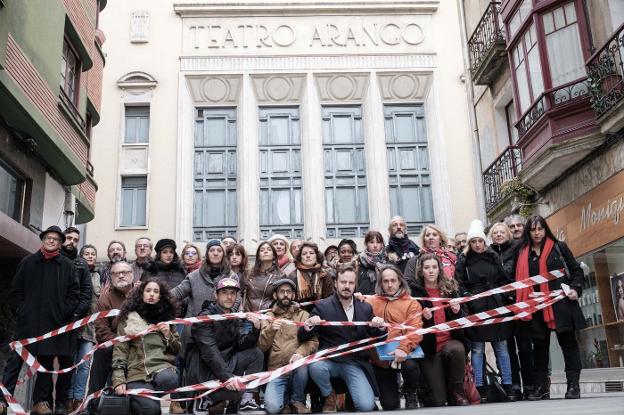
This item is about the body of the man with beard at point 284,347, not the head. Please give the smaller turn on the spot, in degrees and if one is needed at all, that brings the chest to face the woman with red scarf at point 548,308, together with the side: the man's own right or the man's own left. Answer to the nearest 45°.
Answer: approximately 90° to the man's own left

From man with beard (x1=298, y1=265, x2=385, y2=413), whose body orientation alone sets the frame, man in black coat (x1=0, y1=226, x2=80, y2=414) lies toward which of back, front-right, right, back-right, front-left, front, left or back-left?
right

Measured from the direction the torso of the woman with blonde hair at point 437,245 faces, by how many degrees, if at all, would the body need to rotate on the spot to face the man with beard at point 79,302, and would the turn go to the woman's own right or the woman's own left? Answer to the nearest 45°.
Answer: approximately 90° to the woman's own right

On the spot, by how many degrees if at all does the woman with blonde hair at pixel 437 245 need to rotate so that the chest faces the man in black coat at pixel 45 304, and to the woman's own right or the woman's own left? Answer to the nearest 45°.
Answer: approximately 90° to the woman's own right

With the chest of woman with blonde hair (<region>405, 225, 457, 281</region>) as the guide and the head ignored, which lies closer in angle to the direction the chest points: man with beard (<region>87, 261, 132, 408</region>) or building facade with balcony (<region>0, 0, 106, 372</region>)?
the man with beard

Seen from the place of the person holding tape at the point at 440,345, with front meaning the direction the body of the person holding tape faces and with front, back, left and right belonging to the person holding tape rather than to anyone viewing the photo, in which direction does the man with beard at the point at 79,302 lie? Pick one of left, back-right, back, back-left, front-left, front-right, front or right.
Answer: right

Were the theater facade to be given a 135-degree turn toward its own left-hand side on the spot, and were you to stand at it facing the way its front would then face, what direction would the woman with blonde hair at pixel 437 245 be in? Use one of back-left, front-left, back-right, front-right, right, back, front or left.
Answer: back-right

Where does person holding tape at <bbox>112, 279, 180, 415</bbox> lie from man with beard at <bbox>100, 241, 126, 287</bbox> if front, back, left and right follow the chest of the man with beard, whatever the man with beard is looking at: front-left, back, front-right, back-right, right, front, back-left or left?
front

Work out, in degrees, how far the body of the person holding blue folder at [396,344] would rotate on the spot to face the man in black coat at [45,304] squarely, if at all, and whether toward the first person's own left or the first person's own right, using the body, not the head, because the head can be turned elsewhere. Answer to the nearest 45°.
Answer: approximately 90° to the first person's own right

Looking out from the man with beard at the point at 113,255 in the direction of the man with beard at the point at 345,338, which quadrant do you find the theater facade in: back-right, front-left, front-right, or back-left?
back-left

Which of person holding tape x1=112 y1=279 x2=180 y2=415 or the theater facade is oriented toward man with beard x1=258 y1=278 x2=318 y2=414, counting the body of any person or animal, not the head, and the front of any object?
the theater facade

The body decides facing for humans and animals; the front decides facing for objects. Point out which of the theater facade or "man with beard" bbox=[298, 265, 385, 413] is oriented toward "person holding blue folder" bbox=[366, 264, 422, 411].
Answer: the theater facade

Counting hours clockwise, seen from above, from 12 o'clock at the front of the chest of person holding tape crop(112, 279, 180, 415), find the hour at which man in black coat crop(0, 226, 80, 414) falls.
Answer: The man in black coat is roughly at 4 o'clock from the person holding tape.

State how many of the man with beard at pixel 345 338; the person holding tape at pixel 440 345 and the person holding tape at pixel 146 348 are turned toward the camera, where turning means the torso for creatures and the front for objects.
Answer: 3

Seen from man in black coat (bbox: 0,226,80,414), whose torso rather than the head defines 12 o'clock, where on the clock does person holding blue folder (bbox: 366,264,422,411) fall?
The person holding blue folder is roughly at 10 o'clock from the man in black coat.

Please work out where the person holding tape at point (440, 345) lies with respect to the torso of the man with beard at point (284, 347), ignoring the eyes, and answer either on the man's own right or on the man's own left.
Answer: on the man's own left
